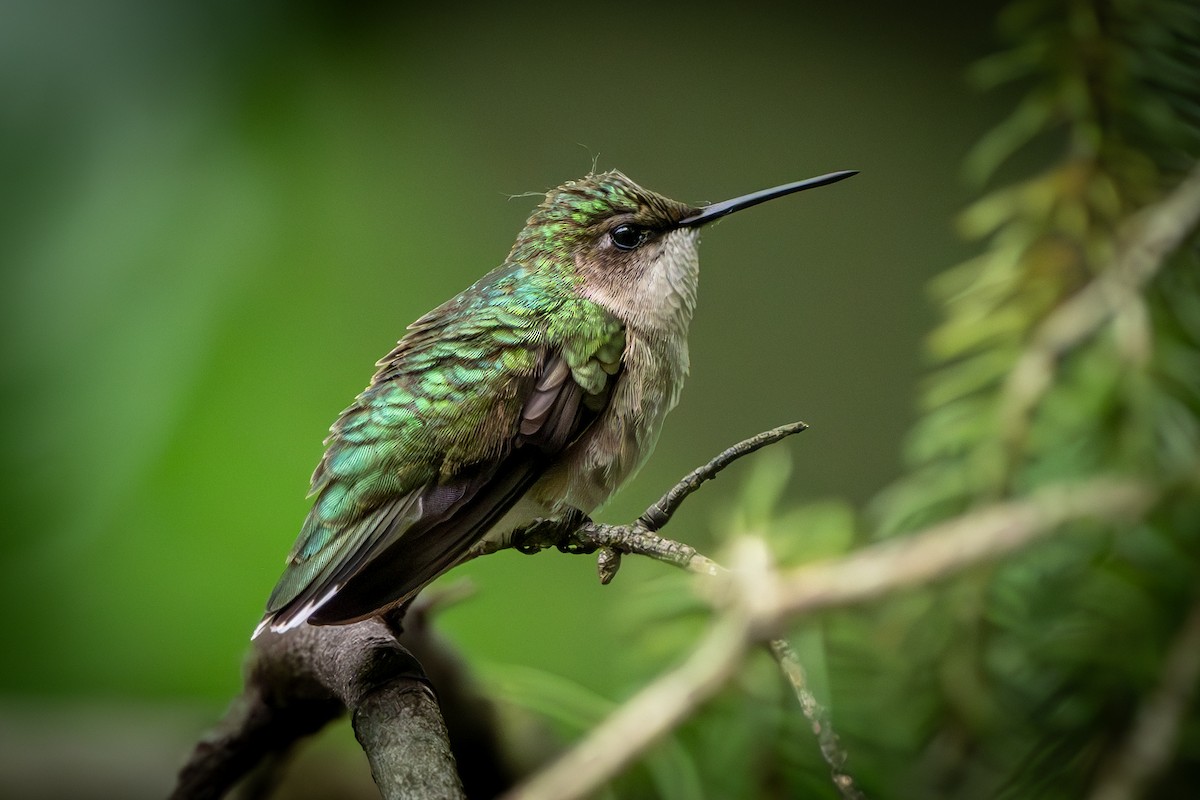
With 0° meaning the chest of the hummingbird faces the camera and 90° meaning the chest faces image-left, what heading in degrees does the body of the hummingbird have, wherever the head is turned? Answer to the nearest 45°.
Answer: approximately 270°

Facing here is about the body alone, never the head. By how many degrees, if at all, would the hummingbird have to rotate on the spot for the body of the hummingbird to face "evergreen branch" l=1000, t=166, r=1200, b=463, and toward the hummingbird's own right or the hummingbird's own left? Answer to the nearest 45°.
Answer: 0° — it already faces it
